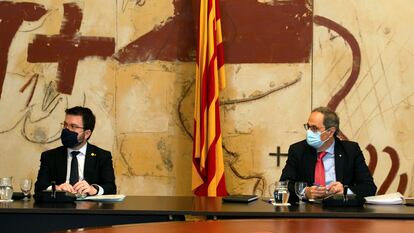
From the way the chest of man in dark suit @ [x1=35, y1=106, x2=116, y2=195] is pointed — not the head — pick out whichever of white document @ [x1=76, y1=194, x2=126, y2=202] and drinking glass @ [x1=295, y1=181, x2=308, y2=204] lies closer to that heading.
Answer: the white document

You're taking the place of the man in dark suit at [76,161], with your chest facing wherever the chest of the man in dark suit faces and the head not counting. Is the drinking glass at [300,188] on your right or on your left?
on your left

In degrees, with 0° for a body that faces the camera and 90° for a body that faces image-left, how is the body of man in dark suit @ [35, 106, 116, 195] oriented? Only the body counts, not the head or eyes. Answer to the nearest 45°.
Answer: approximately 0°

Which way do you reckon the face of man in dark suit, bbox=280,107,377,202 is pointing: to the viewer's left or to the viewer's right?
to the viewer's left

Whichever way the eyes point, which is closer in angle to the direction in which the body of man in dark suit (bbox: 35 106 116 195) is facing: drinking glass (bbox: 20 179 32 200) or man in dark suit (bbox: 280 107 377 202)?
the drinking glass

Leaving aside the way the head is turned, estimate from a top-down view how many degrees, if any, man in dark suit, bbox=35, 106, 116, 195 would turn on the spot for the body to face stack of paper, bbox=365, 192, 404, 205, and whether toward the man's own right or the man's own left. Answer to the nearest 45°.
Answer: approximately 45° to the man's own left
